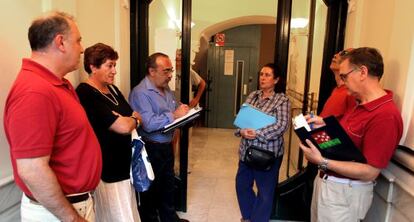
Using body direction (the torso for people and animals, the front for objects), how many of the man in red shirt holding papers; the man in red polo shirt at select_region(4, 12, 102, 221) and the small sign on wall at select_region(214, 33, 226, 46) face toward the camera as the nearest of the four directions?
1

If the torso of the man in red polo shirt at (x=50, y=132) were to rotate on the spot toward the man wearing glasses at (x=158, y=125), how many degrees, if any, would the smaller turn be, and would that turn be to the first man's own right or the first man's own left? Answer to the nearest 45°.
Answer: approximately 45° to the first man's own left

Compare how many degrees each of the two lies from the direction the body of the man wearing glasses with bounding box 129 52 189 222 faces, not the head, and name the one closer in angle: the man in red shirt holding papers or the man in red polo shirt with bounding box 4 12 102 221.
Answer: the man in red shirt holding papers

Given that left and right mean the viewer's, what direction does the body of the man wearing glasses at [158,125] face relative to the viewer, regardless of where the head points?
facing the viewer and to the right of the viewer

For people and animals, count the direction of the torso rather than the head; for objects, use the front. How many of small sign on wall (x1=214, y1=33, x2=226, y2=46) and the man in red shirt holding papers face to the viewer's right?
0

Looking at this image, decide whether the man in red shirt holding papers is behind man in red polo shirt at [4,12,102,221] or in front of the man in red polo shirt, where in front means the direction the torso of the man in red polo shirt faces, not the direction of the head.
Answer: in front

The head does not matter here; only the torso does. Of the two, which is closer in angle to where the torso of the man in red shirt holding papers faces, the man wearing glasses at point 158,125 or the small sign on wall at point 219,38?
the man wearing glasses

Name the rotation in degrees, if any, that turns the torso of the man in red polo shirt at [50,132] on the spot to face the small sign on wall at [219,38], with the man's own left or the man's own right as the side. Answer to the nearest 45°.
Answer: approximately 45° to the man's own left

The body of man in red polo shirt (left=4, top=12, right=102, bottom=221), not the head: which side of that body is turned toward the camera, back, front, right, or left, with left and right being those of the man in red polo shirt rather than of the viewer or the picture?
right

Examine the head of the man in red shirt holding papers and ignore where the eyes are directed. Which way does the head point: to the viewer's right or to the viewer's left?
to the viewer's left

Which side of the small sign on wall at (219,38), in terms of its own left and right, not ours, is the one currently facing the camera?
front

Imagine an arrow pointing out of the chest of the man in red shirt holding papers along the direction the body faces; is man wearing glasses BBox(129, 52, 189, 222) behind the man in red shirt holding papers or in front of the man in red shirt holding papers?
in front

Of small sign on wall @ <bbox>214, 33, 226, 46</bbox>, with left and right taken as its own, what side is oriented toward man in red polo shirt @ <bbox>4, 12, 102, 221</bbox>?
front

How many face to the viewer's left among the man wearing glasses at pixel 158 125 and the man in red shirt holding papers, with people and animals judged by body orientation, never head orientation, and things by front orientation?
1

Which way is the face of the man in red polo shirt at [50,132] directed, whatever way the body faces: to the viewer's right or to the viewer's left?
to the viewer's right

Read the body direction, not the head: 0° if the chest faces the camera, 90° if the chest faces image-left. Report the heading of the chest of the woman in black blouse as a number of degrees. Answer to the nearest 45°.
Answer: approximately 315°

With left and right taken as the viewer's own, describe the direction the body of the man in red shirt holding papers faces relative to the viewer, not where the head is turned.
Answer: facing to the left of the viewer
